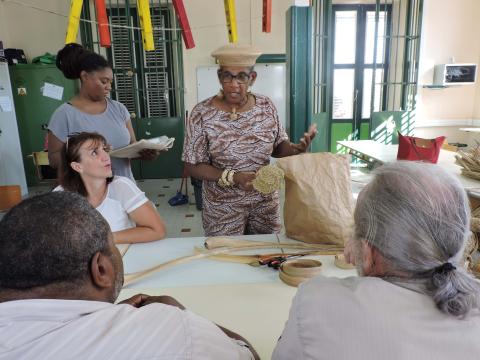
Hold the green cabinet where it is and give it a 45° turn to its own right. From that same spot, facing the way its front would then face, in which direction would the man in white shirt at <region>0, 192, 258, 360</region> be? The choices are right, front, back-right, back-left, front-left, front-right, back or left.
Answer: front-left

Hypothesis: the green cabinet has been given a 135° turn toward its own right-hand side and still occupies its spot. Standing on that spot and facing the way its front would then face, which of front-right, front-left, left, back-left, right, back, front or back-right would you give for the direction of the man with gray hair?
back-left

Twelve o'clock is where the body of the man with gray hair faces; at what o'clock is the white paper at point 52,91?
The white paper is roughly at 12 o'clock from the man with gray hair.

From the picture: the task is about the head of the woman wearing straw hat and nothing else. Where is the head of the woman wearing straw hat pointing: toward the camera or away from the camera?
toward the camera

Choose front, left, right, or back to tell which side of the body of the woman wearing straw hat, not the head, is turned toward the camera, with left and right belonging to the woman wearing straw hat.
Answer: front

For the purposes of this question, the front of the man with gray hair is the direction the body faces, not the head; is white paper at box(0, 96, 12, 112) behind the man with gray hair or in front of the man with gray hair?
in front

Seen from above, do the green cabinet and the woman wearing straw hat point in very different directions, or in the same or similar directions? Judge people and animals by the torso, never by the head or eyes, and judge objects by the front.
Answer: same or similar directions

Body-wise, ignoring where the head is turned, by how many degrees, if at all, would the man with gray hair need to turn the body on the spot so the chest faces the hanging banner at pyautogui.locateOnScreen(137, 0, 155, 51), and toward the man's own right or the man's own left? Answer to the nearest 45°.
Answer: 0° — they already face it

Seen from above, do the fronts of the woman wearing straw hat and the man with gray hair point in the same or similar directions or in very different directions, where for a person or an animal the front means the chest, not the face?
very different directions

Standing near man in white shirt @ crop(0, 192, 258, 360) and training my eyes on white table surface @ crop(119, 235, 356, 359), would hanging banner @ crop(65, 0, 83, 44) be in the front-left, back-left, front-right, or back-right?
front-left

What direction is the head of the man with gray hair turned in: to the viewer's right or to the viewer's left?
to the viewer's left

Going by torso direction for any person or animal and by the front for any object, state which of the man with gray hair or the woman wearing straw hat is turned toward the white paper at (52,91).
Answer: the man with gray hair

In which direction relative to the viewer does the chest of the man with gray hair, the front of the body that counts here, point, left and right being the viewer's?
facing away from the viewer and to the left of the viewer

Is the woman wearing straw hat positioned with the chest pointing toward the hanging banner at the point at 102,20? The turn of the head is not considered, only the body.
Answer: no

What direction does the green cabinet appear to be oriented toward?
toward the camera

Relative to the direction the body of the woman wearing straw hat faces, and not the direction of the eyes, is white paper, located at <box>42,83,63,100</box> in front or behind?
behind

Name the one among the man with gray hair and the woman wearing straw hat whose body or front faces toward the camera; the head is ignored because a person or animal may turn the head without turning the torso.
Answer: the woman wearing straw hat

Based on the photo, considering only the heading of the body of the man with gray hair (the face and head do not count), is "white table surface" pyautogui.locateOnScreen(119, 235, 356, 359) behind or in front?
in front
